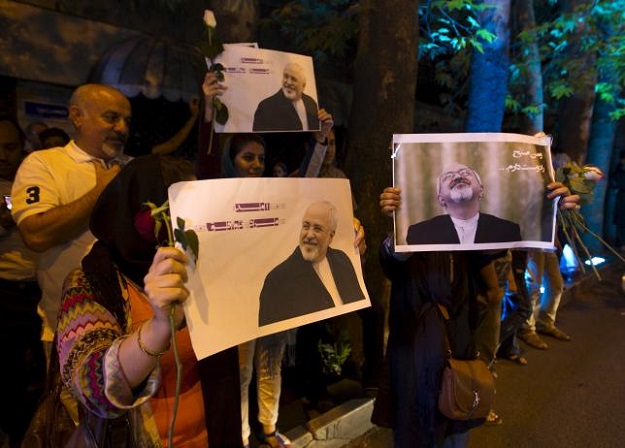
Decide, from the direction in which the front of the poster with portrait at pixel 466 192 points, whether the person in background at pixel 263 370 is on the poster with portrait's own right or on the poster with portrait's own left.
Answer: on the poster with portrait's own right

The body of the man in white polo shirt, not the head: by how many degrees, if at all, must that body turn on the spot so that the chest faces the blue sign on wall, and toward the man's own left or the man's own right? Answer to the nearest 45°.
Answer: approximately 135° to the man's own left

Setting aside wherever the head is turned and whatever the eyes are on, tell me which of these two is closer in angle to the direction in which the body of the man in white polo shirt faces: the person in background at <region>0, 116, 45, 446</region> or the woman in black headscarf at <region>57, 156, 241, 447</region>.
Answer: the woman in black headscarf

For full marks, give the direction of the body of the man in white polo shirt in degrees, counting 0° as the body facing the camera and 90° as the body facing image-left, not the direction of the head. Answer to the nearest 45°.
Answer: approximately 315°

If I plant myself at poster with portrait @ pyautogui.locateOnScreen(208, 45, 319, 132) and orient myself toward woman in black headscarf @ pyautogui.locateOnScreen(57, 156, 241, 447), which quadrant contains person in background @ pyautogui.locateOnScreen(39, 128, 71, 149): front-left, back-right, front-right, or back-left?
back-right
